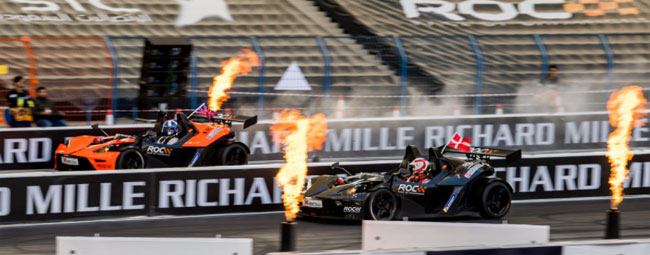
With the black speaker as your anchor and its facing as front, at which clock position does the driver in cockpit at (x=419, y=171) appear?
The driver in cockpit is roughly at 11 o'clock from the black speaker.

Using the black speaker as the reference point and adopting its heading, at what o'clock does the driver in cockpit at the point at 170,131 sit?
The driver in cockpit is roughly at 12 o'clock from the black speaker.

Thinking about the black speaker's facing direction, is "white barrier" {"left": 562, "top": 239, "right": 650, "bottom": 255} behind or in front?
in front

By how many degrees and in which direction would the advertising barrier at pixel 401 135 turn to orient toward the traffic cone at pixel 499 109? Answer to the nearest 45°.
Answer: approximately 135° to its left

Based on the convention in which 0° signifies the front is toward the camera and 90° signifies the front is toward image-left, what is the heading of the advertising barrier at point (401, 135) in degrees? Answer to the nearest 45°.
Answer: approximately 0°

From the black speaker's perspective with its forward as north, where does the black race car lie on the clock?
The black race car is roughly at 11 o'clock from the black speaker.

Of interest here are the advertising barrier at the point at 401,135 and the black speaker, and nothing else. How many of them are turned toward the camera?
2

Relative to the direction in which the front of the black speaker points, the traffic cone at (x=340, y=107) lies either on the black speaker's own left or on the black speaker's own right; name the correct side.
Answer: on the black speaker's own left

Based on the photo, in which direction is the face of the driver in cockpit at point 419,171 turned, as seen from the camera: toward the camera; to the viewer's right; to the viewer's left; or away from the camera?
to the viewer's left
